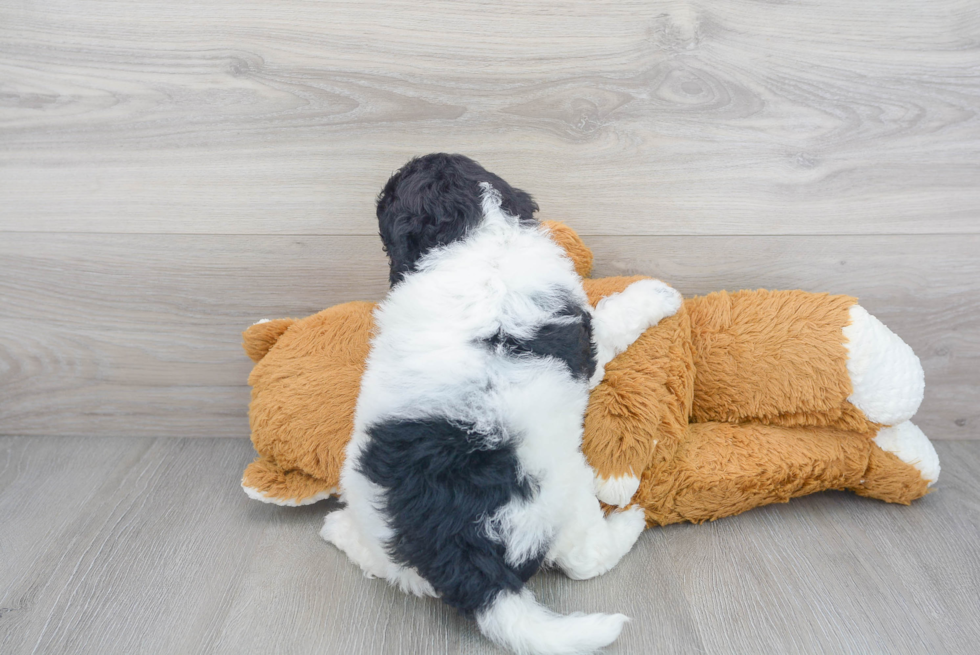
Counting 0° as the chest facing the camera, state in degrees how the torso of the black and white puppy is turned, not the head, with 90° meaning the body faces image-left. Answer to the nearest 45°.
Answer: approximately 180°
